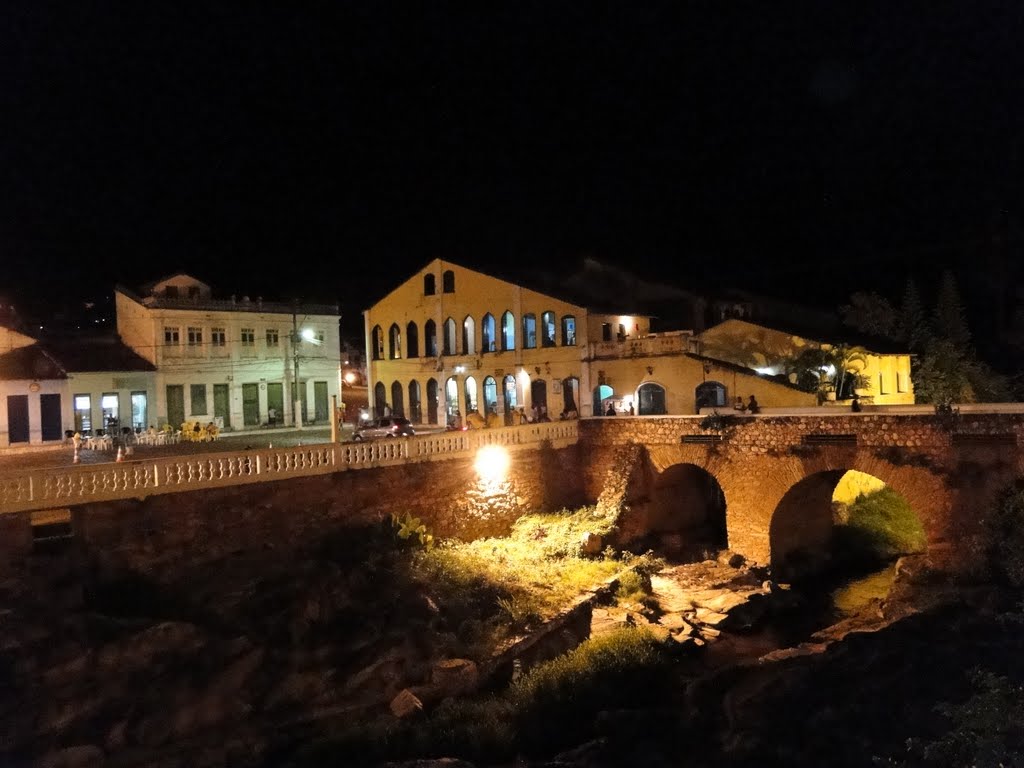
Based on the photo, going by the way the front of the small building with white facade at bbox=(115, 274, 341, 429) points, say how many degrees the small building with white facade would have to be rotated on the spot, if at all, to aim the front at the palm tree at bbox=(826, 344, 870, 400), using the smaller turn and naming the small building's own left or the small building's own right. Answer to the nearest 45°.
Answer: approximately 45° to the small building's own left

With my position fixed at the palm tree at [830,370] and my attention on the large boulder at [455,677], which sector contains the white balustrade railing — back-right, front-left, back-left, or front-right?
front-right

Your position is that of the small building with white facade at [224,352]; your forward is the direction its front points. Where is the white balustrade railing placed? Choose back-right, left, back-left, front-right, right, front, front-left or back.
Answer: front

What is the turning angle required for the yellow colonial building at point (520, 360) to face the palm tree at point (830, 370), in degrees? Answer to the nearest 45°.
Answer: approximately 45° to its left

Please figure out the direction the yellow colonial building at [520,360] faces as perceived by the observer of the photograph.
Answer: facing the viewer

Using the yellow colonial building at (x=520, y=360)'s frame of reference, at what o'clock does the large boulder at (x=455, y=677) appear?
The large boulder is roughly at 12 o'clock from the yellow colonial building.

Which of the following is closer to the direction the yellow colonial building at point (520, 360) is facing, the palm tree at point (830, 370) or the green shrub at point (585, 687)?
the green shrub

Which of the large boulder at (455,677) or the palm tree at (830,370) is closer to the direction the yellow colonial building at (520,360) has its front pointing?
the large boulder

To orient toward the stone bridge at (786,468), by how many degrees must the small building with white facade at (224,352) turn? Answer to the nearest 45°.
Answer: approximately 45° to its left

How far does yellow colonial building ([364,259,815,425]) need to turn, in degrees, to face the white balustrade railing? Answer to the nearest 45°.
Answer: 0° — it already faces it

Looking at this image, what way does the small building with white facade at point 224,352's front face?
toward the camera

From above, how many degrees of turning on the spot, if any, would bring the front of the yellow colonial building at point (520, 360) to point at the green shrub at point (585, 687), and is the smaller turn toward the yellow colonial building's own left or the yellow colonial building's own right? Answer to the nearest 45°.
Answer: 0° — it already faces it

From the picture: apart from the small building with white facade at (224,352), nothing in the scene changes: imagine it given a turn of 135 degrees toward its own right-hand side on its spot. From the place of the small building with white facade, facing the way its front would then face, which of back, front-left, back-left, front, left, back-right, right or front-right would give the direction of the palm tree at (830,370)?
back

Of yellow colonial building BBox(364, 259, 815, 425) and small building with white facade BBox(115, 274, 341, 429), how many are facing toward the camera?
2
